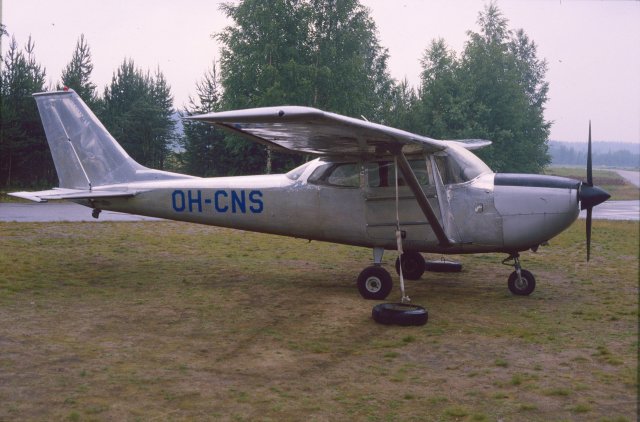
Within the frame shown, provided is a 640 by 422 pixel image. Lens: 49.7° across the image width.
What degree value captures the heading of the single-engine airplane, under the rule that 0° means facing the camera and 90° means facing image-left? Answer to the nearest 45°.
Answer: approximately 270°

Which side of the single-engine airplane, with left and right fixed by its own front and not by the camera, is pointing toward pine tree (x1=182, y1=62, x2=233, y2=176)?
left

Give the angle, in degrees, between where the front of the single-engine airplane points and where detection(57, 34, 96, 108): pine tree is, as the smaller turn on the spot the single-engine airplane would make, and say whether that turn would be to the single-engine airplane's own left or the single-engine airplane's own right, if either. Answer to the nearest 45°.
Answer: approximately 135° to the single-engine airplane's own left

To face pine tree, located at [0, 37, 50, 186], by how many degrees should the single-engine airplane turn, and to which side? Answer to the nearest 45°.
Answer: approximately 135° to its left

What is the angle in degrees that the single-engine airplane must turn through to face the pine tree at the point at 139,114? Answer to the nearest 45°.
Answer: approximately 90° to its left
